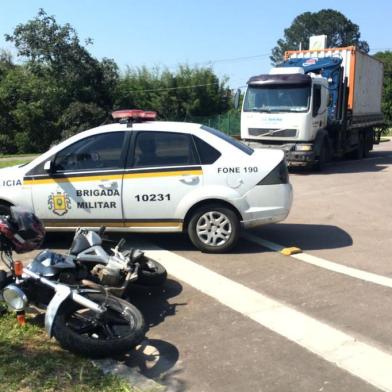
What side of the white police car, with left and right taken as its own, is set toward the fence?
right

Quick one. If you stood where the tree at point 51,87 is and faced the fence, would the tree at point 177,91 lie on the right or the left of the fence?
left

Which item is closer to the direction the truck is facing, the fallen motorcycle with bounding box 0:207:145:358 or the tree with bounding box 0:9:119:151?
the fallen motorcycle

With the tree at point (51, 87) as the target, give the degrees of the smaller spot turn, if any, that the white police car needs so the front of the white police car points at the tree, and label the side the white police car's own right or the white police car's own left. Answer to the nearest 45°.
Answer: approximately 90° to the white police car's own right

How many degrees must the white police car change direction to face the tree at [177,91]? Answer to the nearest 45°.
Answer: approximately 90° to its right

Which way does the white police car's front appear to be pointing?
to the viewer's left

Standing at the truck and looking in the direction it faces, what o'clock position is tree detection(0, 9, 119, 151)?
The tree is roughly at 3 o'clock from the truck.

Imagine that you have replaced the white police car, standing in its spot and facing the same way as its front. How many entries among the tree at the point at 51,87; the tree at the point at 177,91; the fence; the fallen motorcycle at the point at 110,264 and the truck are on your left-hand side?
1

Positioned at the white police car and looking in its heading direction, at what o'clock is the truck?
The truck is roughly at 4 o'clock from the white police car.

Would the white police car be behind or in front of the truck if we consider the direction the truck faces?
in front

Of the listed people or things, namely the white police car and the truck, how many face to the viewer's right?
0

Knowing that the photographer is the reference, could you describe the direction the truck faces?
facing the viewer and to the left of the viewer

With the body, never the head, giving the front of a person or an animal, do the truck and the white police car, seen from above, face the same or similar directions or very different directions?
same or similar directions

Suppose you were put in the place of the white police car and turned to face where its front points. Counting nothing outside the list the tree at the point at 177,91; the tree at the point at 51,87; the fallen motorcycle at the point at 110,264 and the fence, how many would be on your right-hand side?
3

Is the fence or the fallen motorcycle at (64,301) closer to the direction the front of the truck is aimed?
the fallen motorcycle

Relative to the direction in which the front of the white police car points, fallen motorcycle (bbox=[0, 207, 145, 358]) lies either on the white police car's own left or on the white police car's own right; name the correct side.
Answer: on the white police car's own left
